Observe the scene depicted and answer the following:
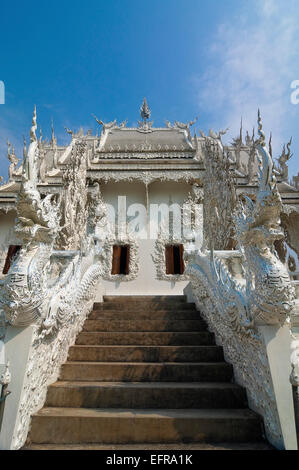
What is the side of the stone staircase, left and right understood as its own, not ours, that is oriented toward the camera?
front

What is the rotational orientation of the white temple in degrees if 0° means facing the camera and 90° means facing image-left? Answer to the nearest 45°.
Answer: approximately 0°
